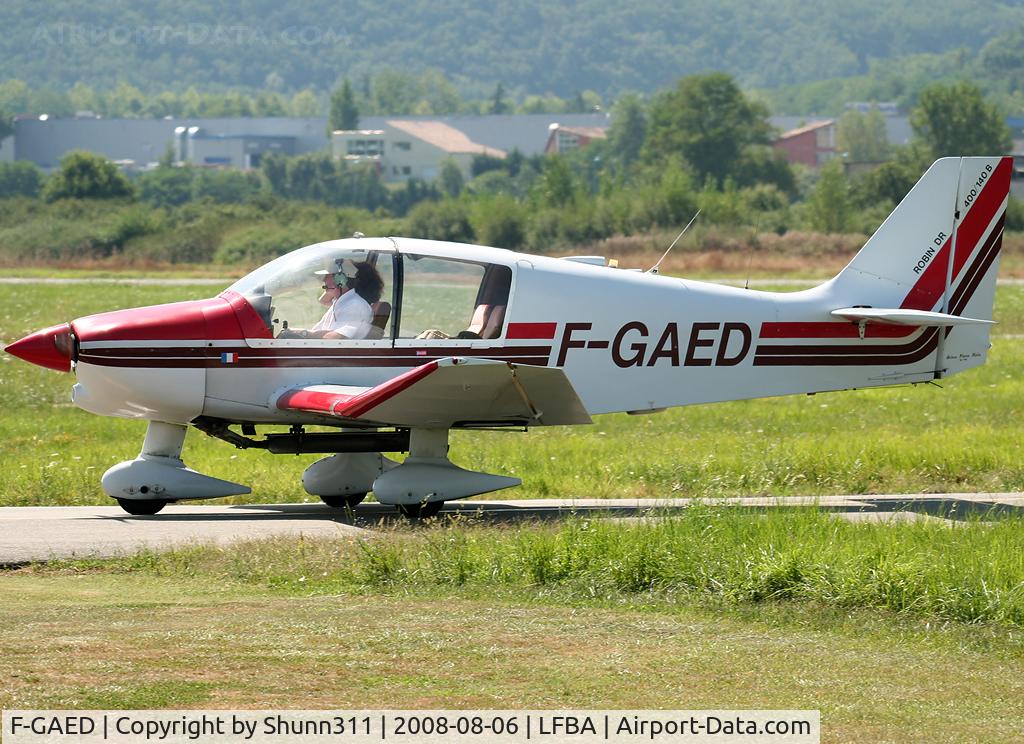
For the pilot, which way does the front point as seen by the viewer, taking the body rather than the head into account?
to the viewer's left

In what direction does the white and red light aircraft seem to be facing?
to the viewer's left
